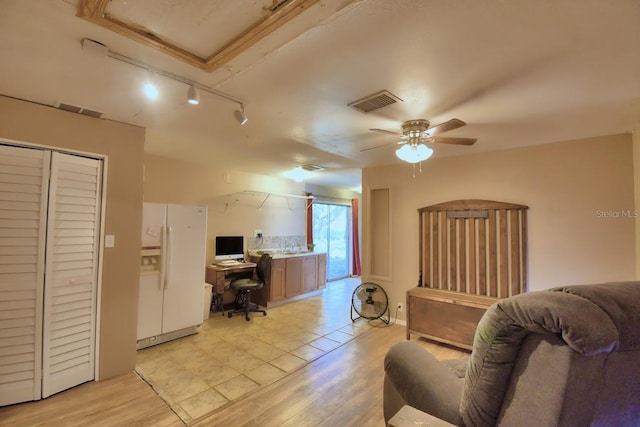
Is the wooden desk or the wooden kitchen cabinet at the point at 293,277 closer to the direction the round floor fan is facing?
the wooden desk

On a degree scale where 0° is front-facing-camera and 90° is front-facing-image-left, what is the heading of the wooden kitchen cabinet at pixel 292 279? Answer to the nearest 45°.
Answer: approximately 315°

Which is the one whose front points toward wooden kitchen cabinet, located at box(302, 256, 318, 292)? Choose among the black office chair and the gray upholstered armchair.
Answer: the gray upholstered armchair

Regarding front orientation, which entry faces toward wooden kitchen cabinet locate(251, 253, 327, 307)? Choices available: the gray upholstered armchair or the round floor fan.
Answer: the gray upholstered armchair

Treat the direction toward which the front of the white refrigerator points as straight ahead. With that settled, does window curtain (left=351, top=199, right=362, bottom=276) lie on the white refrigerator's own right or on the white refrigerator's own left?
on the white refrigerator's own left

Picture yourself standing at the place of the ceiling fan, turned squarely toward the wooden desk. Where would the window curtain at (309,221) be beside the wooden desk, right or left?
right

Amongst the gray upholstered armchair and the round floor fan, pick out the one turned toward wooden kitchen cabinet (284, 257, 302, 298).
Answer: the gray upholstered armchair

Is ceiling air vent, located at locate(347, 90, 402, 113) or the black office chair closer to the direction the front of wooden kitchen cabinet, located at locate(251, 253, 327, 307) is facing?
the ceiling air vent

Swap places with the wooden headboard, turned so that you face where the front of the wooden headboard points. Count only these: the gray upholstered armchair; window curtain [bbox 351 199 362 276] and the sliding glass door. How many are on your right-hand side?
2

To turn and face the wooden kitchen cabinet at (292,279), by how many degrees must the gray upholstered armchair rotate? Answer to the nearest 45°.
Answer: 0° — it already faces it

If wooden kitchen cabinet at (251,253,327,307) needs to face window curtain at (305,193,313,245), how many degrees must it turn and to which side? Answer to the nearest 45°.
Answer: approximately 135° to its left
